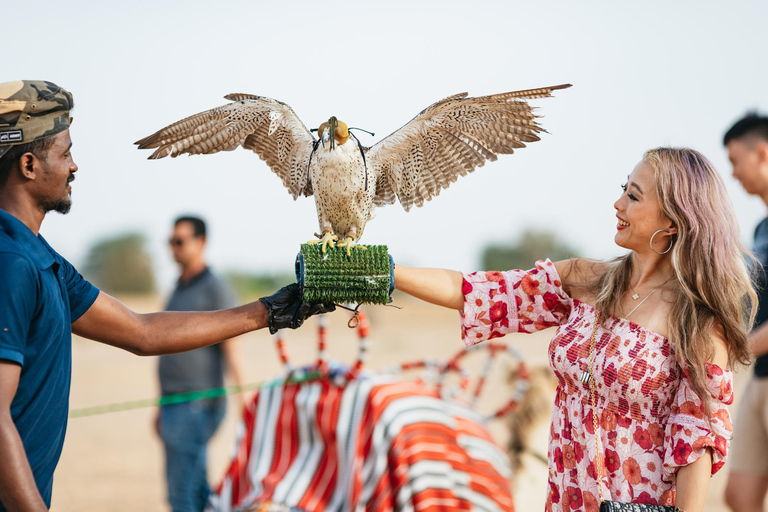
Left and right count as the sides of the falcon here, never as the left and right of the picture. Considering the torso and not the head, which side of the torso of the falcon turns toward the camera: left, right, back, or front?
front

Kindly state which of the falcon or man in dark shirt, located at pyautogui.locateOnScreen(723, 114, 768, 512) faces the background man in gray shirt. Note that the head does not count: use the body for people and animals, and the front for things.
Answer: the man in dark shirt

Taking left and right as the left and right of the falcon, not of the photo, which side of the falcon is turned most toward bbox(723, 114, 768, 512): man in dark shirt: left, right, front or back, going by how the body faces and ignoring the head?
left

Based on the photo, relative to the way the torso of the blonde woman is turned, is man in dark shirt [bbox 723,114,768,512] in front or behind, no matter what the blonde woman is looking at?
behind

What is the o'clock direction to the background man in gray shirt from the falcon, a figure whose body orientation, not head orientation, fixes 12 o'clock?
The background man in gray shirt is roughly at 5 o'clock from the falcon.

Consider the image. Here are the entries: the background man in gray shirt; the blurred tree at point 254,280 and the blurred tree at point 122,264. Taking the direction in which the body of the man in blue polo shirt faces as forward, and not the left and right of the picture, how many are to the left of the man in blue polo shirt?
3

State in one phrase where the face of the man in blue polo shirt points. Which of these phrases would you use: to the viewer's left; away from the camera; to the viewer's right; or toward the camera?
to the viewer's right

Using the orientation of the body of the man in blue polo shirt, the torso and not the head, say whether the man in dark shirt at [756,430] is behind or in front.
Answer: in front

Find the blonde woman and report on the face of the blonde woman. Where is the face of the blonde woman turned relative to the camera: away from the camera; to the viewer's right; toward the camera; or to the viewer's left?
to the viewer's left

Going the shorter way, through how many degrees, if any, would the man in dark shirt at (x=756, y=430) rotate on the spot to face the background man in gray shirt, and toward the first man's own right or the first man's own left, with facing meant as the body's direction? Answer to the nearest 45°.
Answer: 0° — they already face them

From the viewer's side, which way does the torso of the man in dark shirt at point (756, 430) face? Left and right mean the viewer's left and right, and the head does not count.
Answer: facing to the left of the viewer

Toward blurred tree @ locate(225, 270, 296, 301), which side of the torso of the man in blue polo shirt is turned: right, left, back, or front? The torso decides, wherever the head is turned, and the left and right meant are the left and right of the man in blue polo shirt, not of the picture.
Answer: left

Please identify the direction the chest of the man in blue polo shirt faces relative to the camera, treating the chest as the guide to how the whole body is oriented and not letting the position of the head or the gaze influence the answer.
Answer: to the viewer's right

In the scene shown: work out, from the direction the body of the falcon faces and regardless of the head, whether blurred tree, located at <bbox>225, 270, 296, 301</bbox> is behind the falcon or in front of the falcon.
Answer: behind
